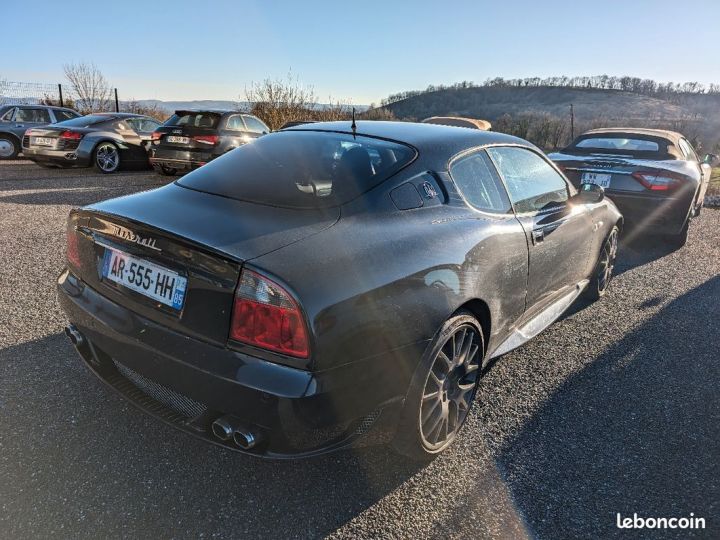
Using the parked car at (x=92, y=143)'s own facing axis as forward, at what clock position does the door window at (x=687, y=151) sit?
The door window is roughly at 3 o'clock from the parked car.

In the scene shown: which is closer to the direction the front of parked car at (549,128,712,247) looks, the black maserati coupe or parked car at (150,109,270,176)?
the parked car

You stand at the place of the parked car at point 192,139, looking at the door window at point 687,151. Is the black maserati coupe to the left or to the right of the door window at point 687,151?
right

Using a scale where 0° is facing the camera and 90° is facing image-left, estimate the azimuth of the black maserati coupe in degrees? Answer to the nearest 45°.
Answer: approximately 225°

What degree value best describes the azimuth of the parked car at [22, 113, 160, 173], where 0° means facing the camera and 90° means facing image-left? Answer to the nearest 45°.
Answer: approximately 225°

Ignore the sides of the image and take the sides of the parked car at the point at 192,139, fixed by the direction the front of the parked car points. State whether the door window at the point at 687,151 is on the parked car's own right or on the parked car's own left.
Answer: on the parked car's own right

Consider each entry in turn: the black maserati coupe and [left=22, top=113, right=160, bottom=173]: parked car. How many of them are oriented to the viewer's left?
0

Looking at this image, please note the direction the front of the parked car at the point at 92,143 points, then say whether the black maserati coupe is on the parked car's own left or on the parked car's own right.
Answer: on the parked car's own right

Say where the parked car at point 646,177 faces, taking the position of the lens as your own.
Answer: facing away from the viewer
